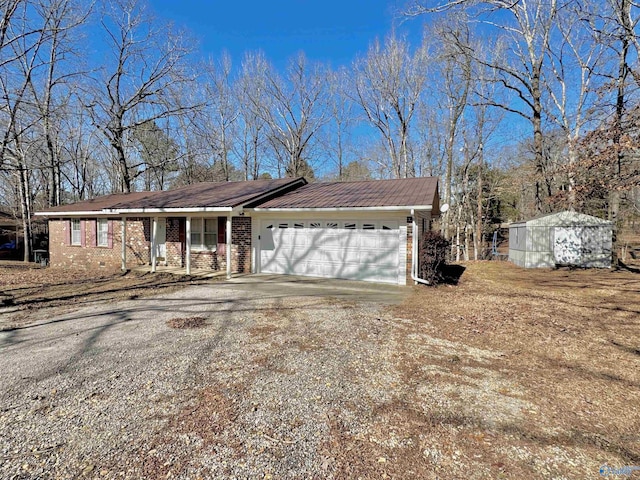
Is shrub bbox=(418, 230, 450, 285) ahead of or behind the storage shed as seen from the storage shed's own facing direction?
ahead

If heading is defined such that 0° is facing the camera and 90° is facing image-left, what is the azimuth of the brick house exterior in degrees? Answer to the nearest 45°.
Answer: approximately 45°

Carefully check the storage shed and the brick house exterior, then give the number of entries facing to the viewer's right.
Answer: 0

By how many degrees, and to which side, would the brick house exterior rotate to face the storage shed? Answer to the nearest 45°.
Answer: approximately 135° to its left

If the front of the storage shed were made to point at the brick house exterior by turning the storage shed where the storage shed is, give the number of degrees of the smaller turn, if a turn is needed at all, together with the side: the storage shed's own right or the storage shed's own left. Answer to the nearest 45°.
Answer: approximately 45° to the storage shed's own right

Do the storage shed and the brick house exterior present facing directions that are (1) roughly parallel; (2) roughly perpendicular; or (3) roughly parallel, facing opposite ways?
roughly parallel

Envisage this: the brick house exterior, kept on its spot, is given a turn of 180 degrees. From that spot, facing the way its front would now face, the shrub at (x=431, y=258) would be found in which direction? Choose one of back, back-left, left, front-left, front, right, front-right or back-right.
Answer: right

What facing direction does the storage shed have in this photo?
toward the camera
